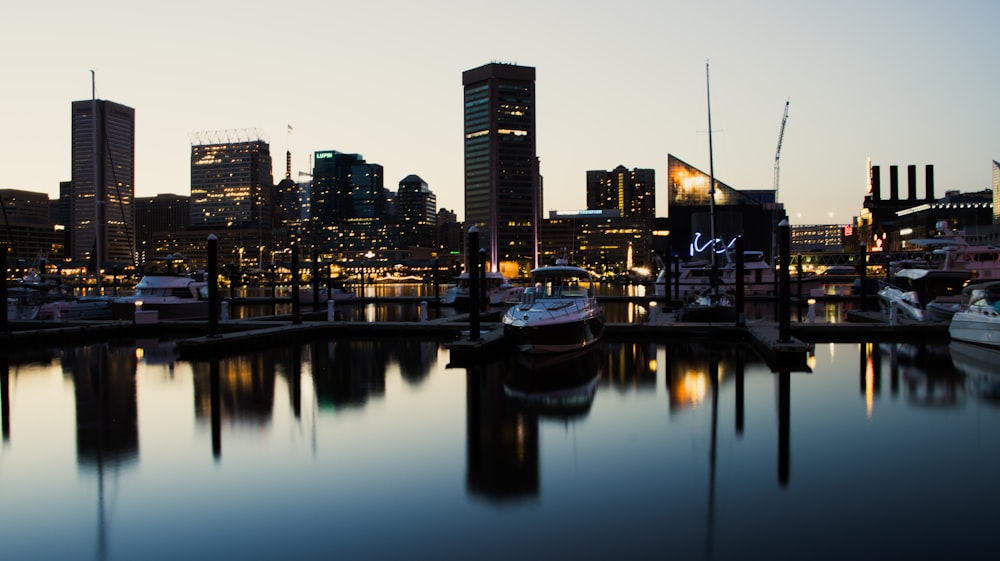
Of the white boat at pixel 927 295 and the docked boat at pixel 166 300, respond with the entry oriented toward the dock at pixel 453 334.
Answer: the white boat

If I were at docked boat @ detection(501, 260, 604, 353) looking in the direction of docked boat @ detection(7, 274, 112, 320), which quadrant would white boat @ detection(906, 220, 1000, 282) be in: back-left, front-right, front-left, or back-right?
back-right

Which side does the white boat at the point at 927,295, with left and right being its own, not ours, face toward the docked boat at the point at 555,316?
front

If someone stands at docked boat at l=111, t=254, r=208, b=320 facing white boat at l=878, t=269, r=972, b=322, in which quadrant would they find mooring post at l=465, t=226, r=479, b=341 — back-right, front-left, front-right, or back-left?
front-right

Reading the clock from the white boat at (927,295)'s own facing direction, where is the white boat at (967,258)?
the white boat at (967,258) is roughly at 5 o'clock from the white boat at (927,295).

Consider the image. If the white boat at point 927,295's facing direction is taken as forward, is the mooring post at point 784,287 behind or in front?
in front

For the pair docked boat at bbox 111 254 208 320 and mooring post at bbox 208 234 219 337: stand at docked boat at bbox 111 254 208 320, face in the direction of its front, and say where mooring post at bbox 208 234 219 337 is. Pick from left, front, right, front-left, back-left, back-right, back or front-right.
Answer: left

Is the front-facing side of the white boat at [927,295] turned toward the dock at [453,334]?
yes

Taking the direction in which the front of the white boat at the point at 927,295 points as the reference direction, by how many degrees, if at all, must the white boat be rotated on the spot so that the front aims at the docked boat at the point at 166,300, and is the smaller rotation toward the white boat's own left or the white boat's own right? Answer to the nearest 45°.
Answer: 0° — it already faces it

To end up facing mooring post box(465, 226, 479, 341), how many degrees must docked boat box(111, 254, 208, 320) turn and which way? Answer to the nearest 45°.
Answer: approximately 135° to its left

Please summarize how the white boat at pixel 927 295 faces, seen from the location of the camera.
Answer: facing the viewer and to the left of the viewer

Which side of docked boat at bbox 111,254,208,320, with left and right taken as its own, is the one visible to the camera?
left

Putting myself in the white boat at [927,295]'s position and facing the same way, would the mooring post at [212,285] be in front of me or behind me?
in front

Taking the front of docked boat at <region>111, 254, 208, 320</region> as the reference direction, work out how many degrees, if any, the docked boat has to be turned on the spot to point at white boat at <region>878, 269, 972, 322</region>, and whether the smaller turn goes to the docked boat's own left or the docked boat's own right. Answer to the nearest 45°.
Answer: approximately 135° to the docked boat's own left

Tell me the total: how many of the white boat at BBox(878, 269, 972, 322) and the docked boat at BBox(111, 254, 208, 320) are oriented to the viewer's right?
0

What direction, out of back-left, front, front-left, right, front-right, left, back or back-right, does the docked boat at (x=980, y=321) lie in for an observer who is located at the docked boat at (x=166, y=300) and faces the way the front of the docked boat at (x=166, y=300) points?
back-left
